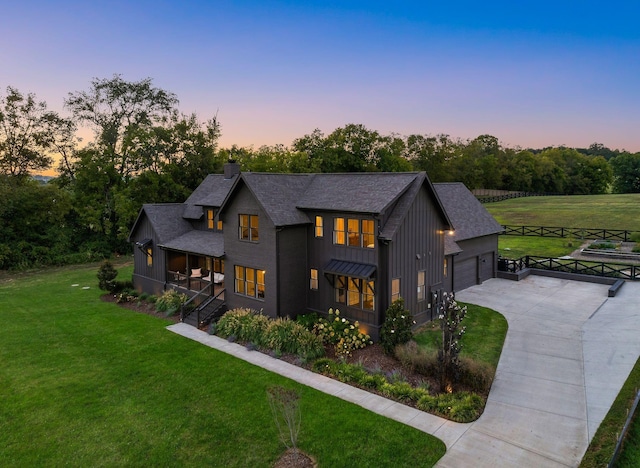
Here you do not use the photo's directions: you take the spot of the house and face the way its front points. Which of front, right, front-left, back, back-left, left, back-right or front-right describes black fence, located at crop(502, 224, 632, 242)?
back

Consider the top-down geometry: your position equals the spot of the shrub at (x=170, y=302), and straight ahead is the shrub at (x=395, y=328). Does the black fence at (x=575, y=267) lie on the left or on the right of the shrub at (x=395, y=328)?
left

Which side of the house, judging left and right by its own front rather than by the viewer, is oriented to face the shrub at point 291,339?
front

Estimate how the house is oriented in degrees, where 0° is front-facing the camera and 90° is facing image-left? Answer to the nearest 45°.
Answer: approximately 45°

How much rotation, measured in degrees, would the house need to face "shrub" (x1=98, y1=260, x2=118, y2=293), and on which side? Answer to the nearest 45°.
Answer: approximately 90° to its right

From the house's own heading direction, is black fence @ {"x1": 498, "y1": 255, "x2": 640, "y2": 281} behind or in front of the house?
behind
